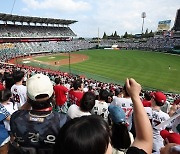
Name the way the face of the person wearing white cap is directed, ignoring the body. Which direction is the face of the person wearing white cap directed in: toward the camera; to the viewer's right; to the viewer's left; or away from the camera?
away from the camera

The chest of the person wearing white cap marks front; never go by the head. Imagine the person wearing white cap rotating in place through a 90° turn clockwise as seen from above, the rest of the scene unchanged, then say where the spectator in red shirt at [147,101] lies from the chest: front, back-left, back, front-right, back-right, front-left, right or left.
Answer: front-left

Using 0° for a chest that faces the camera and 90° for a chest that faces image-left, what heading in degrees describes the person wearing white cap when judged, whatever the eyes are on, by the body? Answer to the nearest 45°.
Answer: approximately 180°
